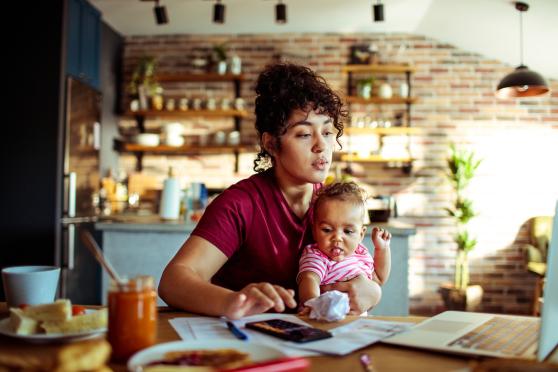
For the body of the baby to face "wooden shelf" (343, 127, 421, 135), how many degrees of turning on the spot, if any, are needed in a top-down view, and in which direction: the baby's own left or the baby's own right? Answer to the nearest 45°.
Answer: approximately 180°

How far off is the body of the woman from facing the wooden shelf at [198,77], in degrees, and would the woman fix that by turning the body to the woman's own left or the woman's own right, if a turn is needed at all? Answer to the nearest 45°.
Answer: approximately 135° to the woman's own left

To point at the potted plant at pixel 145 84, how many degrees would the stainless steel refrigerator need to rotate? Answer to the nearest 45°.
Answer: approximately 90° to its left

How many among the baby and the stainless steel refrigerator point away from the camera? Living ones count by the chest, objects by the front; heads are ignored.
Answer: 0

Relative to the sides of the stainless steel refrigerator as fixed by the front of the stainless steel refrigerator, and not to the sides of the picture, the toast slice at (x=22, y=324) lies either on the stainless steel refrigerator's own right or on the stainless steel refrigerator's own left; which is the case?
on the stainless steel refrigerator's own right

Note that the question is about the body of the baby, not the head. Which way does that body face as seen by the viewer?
toward the camera

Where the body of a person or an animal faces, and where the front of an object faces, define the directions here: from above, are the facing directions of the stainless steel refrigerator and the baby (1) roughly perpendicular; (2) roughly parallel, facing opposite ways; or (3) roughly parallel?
roughly perpendicular

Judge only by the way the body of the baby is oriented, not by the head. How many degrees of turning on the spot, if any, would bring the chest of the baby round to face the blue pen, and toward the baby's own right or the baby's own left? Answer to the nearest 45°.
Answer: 0° — they already face it

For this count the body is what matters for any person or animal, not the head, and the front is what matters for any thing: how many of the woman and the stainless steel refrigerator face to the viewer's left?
0

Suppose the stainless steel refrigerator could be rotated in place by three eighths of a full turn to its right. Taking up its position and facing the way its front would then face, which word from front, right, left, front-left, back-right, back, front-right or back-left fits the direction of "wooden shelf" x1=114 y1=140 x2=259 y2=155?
back-right

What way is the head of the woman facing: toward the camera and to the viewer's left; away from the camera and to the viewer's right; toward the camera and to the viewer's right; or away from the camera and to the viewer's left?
toward the camera and to the viewer's right

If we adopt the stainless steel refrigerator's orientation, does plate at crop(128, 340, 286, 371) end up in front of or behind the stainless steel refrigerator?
in front

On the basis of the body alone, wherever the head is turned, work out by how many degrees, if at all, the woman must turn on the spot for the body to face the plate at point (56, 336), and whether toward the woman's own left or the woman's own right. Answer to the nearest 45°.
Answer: approximately 90° to the woman's own right

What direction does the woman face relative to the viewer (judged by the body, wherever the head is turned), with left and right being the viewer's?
facing the viewer and to the right of the viewer

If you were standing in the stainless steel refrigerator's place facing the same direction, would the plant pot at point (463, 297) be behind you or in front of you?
in front

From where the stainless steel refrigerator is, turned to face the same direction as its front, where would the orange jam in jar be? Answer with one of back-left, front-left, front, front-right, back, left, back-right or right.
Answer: front-right

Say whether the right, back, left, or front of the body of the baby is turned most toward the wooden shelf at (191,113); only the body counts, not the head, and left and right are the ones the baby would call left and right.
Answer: back

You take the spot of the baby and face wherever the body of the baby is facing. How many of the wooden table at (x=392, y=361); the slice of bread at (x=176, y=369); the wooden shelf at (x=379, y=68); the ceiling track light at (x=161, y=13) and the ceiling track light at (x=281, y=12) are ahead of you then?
2
